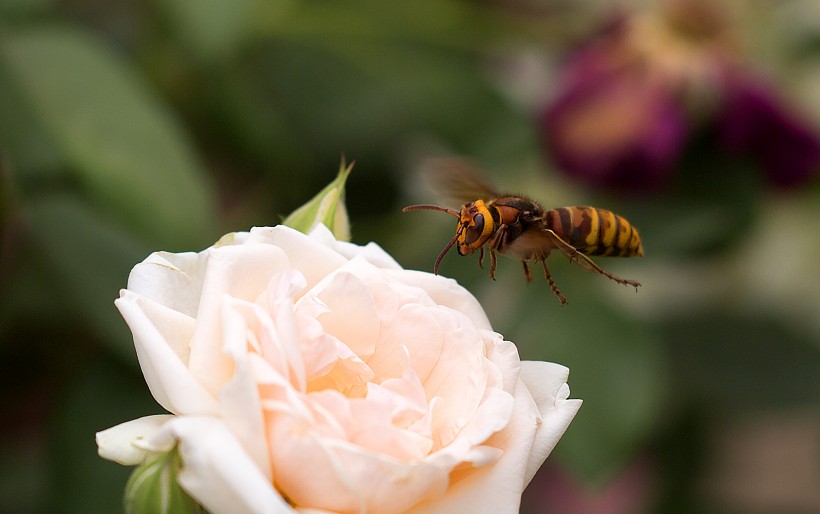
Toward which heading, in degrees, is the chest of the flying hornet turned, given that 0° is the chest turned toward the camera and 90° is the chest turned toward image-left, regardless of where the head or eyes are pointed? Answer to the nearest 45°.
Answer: approximately 90°
